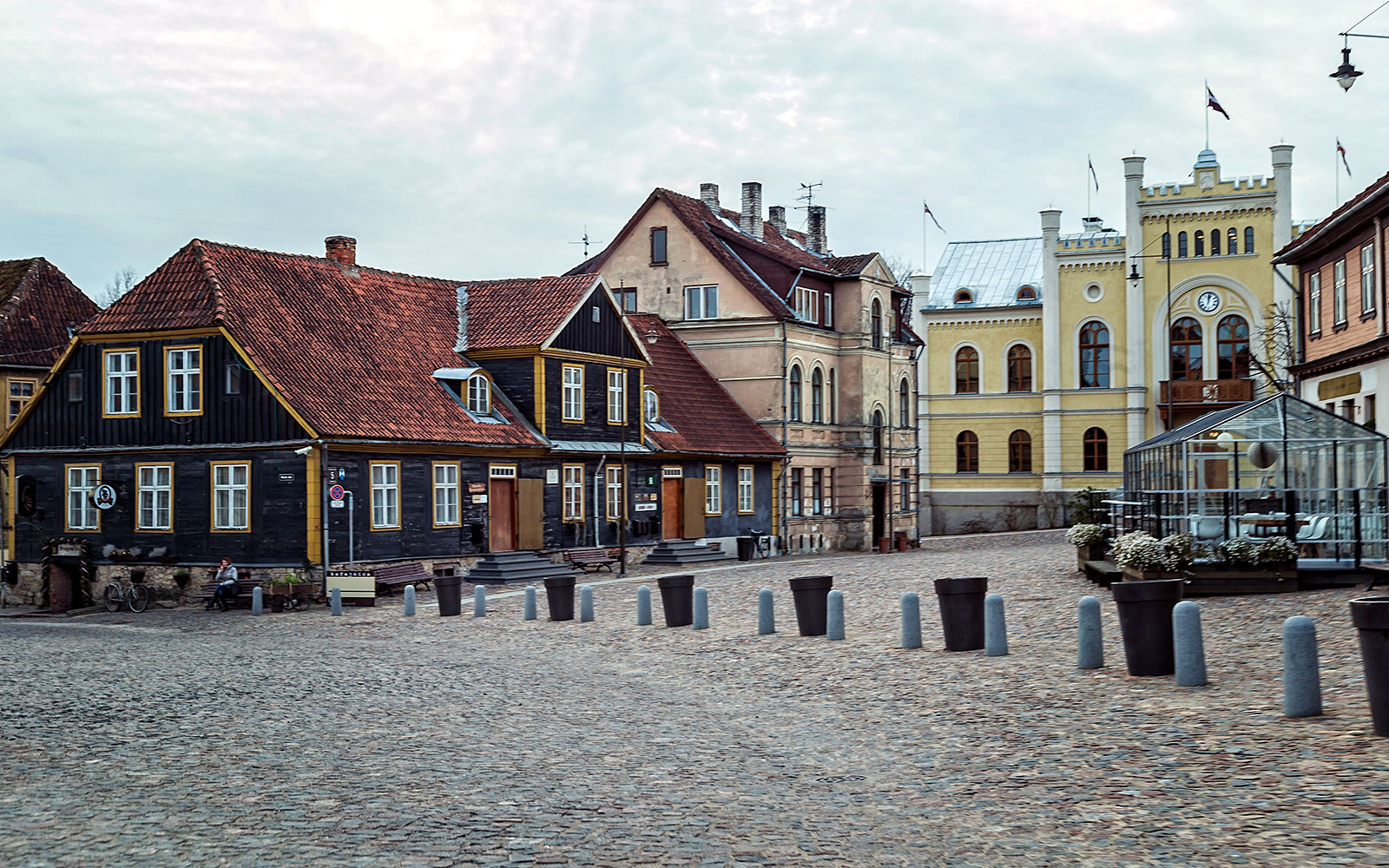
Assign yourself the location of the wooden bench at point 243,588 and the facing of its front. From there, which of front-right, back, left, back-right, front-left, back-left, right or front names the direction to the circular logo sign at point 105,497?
back-right

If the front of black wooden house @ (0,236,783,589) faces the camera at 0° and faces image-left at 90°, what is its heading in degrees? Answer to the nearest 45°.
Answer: approximately 315°

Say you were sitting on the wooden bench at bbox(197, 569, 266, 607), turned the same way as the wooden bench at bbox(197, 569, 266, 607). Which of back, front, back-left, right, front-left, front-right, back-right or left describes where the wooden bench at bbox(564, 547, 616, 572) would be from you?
back-left

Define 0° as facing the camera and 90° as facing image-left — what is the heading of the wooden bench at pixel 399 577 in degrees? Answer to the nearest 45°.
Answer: approximately 315°

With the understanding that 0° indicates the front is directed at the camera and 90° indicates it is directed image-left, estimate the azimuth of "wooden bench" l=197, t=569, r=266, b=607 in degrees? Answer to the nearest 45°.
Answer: approximately 0°
